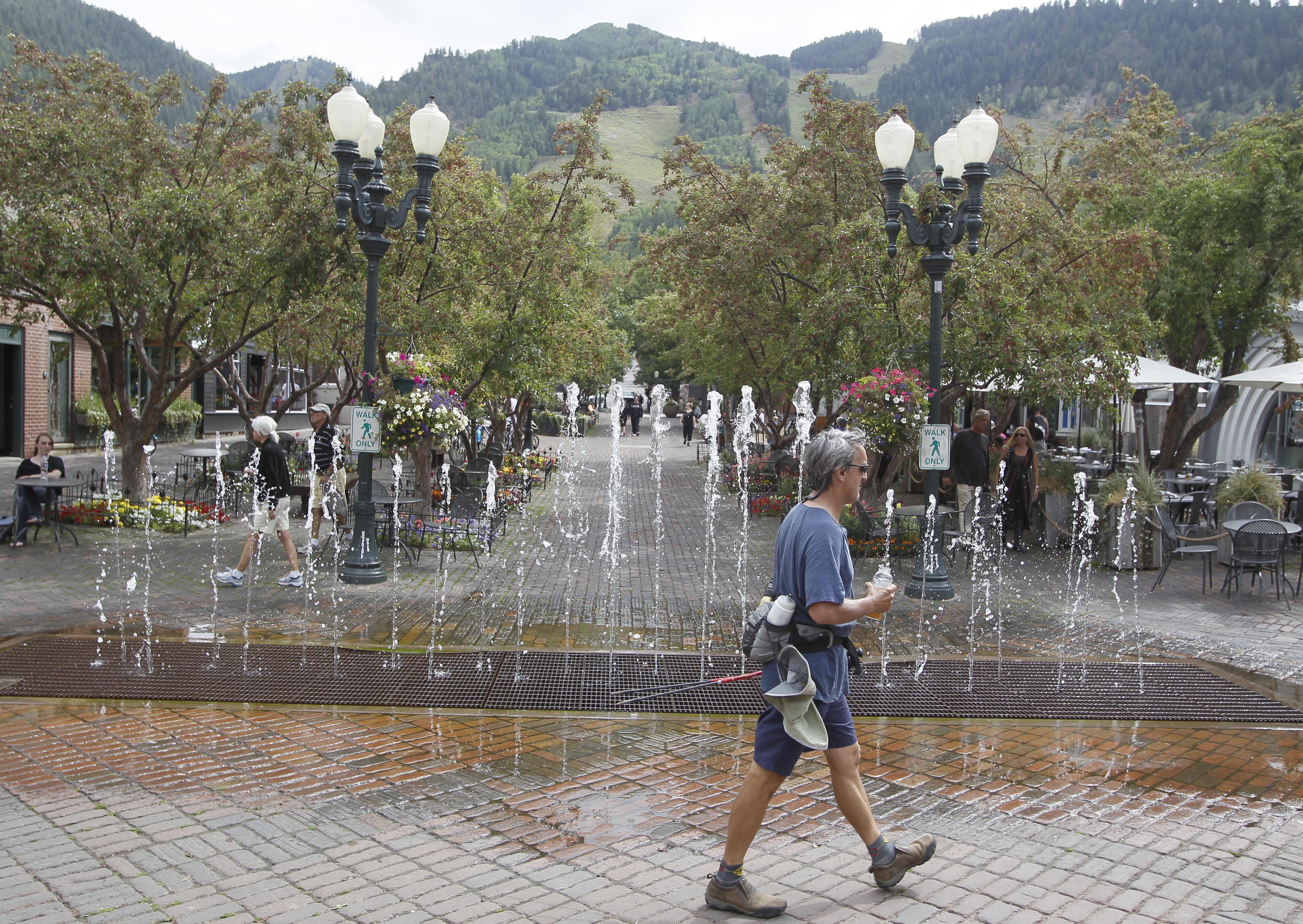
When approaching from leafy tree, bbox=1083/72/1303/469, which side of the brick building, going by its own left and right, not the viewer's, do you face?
front

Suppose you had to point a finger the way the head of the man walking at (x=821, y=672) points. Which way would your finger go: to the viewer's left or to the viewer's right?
to the viewer's right

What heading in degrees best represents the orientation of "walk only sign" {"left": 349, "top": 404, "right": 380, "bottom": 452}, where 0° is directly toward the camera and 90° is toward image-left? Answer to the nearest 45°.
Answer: approximately 0°

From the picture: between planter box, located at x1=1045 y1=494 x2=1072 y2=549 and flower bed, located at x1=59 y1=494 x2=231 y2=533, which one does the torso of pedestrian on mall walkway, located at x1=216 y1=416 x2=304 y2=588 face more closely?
the flower bed

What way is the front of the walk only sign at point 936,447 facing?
toward the camera

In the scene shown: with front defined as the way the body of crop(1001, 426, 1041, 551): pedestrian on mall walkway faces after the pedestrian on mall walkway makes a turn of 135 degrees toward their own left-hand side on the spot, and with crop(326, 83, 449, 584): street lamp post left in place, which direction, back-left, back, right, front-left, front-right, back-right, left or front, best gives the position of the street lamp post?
back

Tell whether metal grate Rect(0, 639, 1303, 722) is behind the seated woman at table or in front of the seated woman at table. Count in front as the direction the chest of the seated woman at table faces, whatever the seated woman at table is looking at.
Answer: in front

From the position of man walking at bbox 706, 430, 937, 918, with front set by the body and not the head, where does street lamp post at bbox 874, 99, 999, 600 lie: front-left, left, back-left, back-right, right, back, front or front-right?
left

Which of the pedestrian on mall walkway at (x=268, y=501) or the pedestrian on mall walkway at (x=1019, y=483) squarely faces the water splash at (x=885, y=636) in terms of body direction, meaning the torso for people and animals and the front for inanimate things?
the pedestrian on mall walkway at (x=1019, y=483)

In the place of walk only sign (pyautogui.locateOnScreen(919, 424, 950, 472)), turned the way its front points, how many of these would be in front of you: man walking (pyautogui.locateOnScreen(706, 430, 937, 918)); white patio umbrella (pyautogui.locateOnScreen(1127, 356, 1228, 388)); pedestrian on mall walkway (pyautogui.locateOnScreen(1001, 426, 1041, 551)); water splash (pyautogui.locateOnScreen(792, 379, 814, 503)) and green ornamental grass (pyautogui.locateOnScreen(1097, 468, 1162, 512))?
1

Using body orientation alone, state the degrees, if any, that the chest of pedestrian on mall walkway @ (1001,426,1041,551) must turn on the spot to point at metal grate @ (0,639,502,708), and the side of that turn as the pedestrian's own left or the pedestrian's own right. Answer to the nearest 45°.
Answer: approximately 45° to the pedestrian's own right

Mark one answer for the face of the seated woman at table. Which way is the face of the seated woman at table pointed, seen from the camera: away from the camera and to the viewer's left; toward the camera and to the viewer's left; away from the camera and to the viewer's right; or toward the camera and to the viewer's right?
toward the camera and to the viewer's right

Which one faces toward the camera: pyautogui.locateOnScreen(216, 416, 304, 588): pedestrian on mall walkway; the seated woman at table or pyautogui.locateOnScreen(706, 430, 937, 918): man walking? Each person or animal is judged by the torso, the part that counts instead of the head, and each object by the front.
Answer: the seated woman at table

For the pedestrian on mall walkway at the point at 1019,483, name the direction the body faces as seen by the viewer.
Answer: toward the camera
